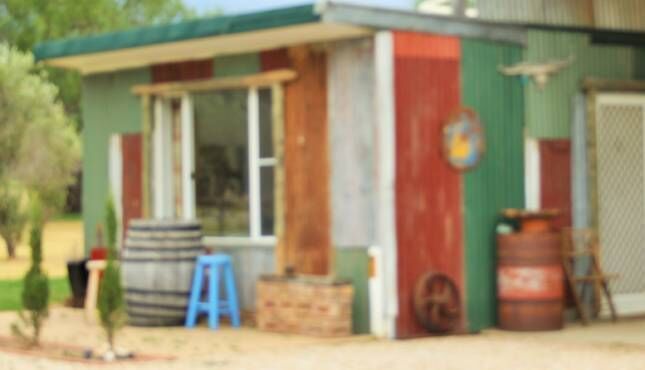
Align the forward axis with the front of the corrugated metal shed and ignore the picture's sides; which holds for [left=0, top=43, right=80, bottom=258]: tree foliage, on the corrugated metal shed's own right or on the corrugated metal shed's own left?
on the corrugated metal shed's own right

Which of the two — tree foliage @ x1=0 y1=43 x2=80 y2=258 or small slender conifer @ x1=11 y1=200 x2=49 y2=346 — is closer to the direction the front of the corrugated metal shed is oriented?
the small slender conifer

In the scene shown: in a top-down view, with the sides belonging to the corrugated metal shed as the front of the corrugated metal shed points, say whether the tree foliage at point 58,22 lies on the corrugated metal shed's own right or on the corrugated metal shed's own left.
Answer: on the corrugated metal shed's own right

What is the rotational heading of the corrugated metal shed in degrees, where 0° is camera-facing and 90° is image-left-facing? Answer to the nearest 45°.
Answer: approximately 45°

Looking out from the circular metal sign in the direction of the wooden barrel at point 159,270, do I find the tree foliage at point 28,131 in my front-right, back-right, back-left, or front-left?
front-right

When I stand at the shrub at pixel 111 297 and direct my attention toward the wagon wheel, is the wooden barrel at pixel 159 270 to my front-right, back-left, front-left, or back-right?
front-left
